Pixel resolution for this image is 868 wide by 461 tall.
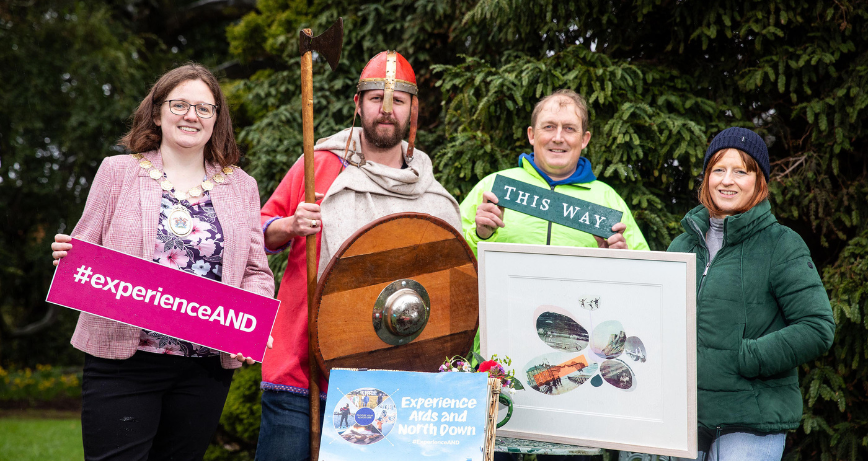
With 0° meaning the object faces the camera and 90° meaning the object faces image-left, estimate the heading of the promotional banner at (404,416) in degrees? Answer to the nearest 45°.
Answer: approximately 0°

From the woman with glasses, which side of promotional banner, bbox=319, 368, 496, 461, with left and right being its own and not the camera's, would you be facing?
right

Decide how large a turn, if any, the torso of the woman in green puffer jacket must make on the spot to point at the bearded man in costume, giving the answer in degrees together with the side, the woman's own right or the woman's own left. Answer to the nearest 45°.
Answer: approximately 45° to the woman's own right

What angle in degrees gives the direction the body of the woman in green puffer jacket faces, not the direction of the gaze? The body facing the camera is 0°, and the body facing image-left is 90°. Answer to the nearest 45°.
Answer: approximately 45°

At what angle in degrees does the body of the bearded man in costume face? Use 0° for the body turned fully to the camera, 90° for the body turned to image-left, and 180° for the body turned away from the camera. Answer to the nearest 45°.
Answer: approximately 0°

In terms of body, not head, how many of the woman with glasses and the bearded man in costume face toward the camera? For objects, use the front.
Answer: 2
